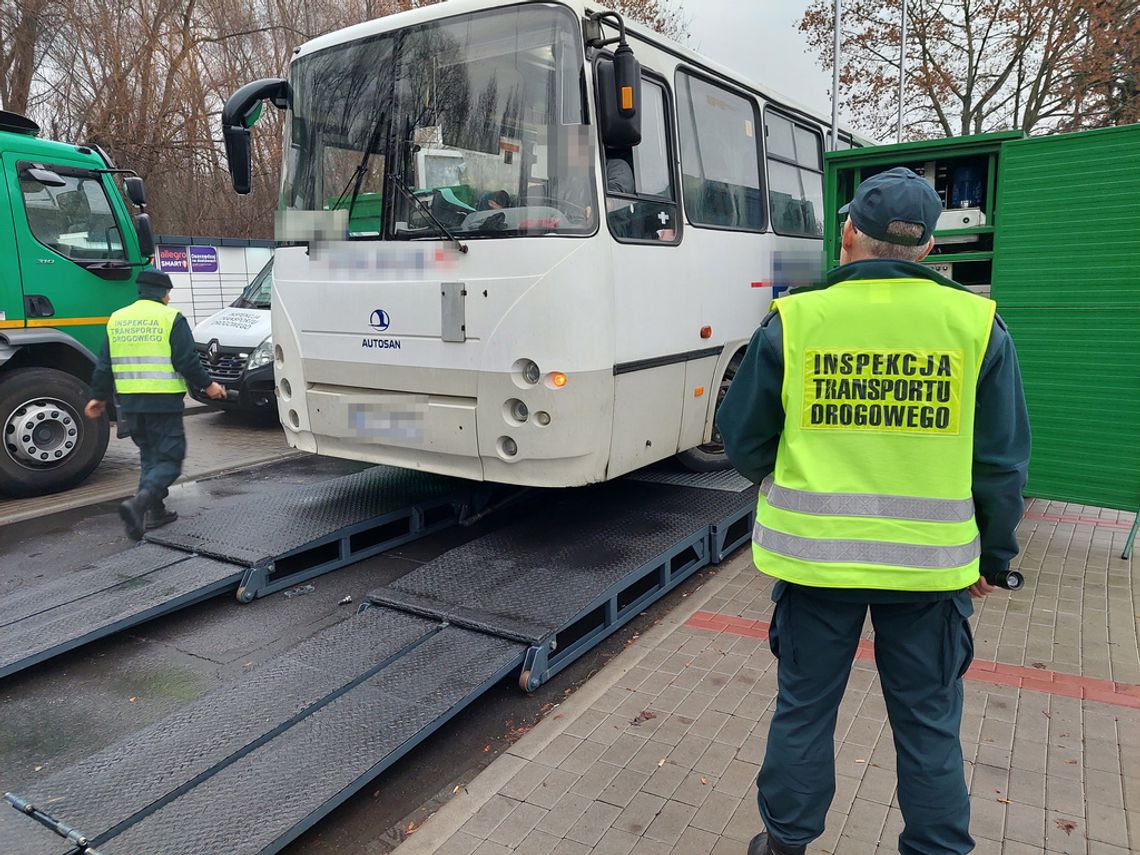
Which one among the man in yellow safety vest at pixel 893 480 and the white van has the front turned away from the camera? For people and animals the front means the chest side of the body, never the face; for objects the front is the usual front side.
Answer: the man in yellow safety vest

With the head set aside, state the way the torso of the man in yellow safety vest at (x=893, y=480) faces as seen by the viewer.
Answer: away from the camera

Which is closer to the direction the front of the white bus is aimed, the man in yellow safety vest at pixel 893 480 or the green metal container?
the man in yellow safety vest

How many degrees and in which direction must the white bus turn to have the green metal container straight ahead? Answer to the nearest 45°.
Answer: approximately 135° to its left

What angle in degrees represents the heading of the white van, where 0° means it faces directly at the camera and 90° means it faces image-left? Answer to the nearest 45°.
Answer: approximately 45°

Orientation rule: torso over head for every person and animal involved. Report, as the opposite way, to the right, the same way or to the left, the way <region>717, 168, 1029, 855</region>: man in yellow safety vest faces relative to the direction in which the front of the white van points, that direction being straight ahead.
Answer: the opposite way

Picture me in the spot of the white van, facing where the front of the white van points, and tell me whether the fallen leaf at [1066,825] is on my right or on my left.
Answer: on my left

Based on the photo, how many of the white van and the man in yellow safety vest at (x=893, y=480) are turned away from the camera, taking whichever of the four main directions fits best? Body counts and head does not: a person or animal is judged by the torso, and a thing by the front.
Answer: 1

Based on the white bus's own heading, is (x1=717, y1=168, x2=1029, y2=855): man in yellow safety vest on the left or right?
on its left

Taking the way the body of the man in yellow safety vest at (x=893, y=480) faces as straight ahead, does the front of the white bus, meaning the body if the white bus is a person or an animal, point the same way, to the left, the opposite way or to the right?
the opposite way

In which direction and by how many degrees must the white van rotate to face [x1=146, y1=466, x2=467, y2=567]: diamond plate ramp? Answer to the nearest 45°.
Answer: approximately 45° to its left

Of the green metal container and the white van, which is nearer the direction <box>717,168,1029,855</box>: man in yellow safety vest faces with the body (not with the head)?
the green metal container

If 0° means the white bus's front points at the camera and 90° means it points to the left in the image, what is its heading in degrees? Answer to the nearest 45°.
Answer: approximately 45°
